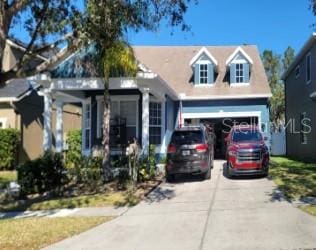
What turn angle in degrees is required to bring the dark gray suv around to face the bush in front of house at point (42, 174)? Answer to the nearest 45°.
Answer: approximately 90° to its left

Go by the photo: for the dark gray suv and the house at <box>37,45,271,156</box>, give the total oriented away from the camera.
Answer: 1

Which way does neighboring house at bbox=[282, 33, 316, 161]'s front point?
toward the camera

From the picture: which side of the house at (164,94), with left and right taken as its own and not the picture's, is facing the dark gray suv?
front

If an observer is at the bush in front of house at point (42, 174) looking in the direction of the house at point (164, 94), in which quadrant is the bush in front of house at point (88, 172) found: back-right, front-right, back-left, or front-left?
front-right

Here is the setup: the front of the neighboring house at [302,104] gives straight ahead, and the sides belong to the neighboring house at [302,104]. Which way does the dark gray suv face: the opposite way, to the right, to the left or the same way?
the opposite way

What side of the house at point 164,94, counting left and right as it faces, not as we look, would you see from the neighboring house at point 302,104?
left

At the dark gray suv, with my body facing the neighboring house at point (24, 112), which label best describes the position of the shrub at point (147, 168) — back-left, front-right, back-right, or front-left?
front-left
